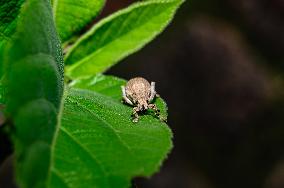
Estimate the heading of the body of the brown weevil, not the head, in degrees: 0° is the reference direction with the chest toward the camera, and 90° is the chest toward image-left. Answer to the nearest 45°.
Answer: approximately 0°

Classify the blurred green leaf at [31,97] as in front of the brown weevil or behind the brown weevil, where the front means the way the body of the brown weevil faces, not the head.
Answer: in front

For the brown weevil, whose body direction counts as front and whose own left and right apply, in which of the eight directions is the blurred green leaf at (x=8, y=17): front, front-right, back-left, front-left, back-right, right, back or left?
front-right

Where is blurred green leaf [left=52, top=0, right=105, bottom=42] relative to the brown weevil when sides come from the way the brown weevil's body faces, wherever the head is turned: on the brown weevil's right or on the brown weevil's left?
on the brown weevil's right
